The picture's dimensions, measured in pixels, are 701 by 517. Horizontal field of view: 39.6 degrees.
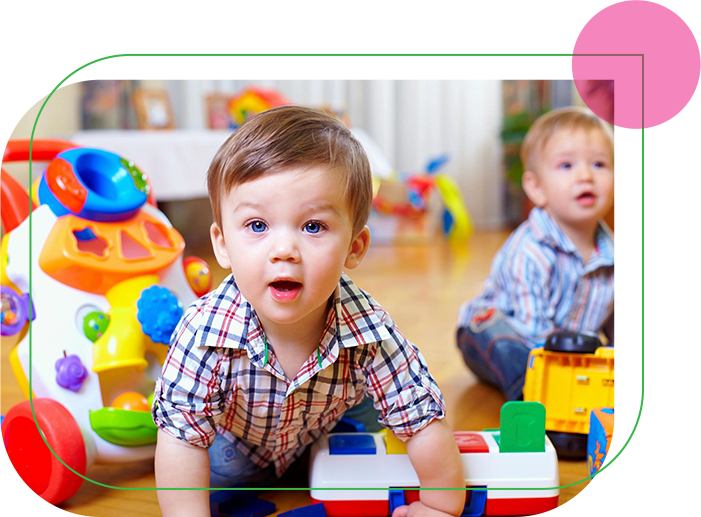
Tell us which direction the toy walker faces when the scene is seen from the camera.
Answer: facing the viewer and to the right of the viewer

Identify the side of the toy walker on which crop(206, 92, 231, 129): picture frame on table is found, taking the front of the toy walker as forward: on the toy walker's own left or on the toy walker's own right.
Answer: on the toy walker's own left

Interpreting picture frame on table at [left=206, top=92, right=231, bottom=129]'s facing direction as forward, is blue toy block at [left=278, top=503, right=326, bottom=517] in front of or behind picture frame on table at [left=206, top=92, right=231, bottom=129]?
in front

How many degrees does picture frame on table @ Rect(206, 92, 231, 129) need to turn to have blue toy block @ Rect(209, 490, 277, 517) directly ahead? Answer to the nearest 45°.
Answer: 0° — it already faces it

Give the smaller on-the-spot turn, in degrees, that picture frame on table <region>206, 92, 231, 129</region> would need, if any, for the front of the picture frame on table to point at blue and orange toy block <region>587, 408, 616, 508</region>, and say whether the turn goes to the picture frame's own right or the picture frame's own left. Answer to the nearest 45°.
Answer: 0° — it already faces it
